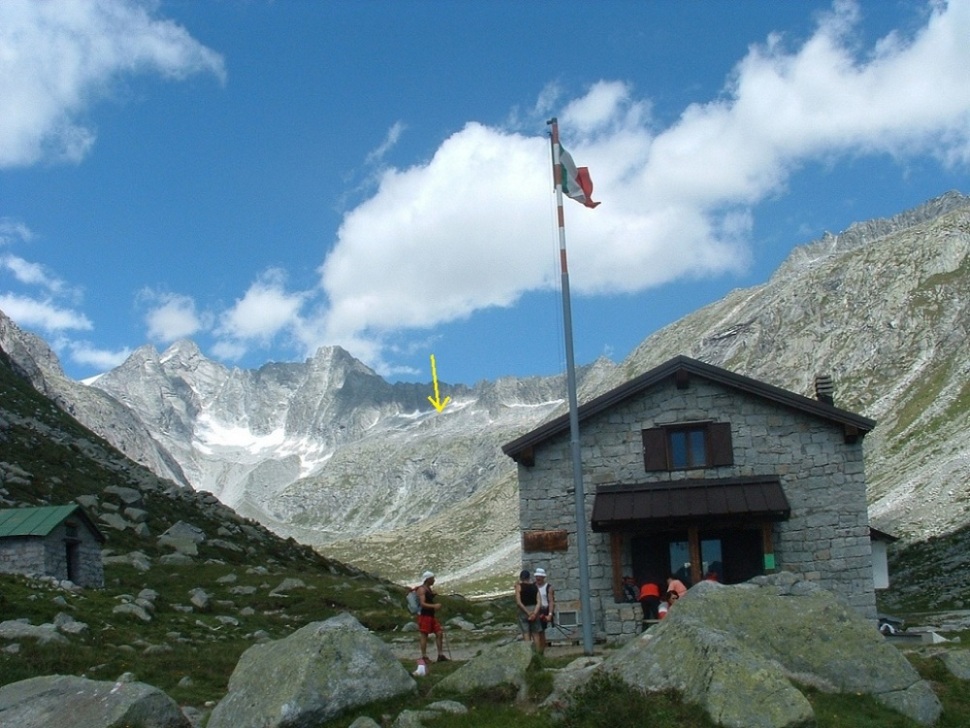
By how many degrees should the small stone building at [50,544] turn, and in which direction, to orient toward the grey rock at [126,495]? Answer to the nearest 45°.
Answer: approximately 135° to its left

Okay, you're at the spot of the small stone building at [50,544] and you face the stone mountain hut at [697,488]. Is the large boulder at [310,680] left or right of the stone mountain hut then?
right

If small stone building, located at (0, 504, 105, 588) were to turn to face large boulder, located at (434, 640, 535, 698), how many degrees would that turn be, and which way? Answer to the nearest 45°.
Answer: approximately 45° to its right

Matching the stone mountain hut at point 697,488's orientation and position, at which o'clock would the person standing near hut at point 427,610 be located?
The person standing near hut is roughly at 1 o'clock from the stone mountain hut.

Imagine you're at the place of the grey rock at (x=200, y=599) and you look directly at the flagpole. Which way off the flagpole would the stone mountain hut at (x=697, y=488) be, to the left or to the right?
left

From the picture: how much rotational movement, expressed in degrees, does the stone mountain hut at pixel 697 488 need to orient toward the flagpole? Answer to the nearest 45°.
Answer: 0° — it already faces it

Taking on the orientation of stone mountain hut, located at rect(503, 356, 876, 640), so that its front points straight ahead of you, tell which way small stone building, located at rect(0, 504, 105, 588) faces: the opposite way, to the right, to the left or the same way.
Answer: to the left

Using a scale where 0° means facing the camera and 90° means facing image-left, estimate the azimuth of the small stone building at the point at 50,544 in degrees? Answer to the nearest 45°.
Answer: approximately 315°

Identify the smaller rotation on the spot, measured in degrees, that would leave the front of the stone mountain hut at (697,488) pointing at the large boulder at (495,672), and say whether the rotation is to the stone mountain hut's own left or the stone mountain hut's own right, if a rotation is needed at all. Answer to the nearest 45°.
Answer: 0° — it already faces it

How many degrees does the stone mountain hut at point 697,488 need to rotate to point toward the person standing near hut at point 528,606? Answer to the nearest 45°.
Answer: approximately 45° to its right
